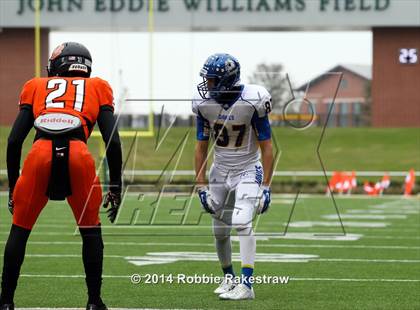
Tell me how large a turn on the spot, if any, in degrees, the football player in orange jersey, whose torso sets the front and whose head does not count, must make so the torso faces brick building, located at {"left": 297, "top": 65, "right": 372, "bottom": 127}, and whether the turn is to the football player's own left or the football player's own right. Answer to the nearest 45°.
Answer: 0° — they already face it

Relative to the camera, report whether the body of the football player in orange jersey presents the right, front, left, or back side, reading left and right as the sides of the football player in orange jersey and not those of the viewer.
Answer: back

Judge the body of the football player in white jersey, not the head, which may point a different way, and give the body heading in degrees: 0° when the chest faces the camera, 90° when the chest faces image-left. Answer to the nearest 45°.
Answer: approximately 45°

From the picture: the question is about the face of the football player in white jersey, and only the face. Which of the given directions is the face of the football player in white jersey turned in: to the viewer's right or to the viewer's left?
to the viewer's left

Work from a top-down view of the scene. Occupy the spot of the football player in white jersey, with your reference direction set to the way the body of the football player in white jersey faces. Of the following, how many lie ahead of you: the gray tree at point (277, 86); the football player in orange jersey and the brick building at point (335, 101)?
1

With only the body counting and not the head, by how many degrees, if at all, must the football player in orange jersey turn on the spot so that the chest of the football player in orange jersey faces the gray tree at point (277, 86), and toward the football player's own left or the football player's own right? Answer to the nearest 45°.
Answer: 0° — they already face it

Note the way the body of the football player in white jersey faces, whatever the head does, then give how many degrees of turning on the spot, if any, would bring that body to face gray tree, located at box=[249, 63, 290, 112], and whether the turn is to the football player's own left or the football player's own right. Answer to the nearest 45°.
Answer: approximately 135° to the football player's own right

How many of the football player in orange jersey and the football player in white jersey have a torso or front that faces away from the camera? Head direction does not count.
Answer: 1

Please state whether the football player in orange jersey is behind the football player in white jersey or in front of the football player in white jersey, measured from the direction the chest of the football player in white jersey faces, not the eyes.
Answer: in front

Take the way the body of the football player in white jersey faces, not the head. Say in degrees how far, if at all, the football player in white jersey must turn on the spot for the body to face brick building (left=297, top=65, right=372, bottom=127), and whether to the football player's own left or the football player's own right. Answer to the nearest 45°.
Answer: approximately 135° to the football player's own right

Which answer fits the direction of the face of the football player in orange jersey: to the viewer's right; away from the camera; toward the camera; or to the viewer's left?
away from the camera

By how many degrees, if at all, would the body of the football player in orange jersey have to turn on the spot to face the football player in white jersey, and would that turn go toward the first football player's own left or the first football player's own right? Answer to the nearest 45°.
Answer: approximately 45° to the first football player's own right
